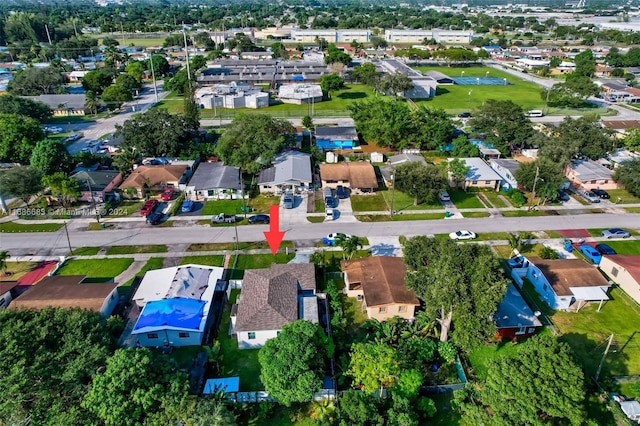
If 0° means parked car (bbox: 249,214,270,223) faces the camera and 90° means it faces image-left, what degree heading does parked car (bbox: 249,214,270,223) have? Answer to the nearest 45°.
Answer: approximately 90°

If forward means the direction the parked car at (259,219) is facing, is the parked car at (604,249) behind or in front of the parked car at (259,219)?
behind

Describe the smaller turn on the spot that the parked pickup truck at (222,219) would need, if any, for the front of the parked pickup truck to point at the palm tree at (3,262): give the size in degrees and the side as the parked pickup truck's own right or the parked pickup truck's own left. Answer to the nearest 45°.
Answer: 0° — it already faces it

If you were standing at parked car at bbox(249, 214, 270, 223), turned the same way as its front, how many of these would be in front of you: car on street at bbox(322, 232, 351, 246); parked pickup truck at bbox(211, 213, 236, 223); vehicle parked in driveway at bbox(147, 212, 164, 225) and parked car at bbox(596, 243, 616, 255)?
2

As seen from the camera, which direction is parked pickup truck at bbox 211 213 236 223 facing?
to the viewer's left

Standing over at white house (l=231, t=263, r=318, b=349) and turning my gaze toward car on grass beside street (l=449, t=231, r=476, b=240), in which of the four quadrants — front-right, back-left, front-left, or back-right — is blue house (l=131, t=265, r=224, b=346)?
back-left

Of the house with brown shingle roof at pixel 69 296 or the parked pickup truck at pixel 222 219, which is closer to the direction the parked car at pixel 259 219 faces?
the parked pickup truck

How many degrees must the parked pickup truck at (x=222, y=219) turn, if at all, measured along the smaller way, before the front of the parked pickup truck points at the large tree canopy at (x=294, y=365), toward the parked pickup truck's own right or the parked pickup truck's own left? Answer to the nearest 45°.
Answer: approximately 90° to the parked pickup truck's own left

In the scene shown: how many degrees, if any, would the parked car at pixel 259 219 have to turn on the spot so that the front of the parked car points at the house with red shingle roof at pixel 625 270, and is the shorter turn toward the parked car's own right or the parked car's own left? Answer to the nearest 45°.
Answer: approximately 135° to the parked car's own left

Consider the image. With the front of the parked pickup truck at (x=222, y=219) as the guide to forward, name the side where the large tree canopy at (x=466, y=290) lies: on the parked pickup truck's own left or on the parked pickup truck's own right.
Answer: on the parked pickup truck's own left

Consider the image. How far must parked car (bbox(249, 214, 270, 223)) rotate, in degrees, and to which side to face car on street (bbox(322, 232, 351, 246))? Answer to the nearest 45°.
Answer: approximately 135° to its left

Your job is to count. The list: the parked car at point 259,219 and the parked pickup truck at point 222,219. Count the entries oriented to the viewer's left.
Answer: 2

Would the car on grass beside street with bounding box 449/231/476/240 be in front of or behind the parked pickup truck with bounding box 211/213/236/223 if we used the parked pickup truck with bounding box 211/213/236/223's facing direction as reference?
behind
